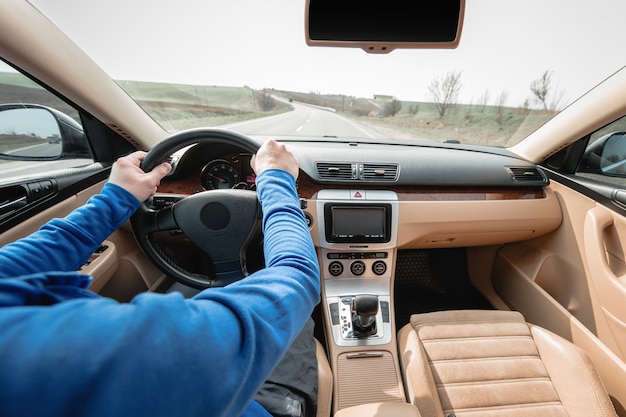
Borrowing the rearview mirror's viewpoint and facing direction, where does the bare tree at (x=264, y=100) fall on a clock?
The bare tree is roughly at 5 o'clock from the rearview mirror.

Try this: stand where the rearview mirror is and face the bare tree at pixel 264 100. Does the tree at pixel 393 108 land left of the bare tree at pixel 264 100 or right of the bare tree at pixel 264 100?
right

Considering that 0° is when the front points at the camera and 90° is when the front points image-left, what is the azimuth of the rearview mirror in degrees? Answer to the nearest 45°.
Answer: approximately 0°

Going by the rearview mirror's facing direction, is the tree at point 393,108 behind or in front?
behind
